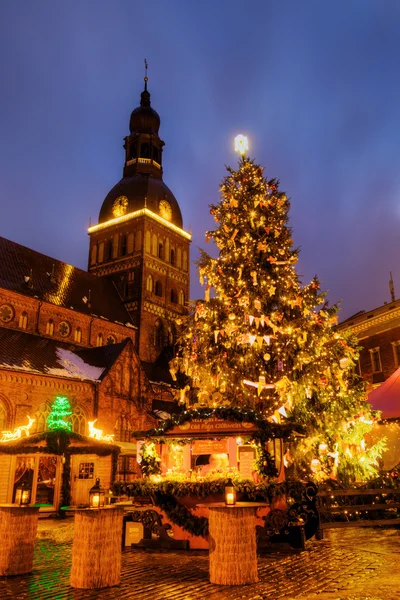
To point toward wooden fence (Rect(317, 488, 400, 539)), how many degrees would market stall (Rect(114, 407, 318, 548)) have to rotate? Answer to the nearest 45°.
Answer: approximately 135° to its left

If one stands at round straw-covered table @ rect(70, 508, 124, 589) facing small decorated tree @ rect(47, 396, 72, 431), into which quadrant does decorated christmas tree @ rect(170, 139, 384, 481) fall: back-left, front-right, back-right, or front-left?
front-right

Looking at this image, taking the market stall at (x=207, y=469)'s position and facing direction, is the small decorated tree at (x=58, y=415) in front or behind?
behind

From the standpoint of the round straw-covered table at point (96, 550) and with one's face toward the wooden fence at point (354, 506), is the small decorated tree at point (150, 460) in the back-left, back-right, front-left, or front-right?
front-left

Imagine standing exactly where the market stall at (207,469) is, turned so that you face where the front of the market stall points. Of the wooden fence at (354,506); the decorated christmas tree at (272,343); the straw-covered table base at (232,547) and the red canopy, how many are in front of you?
1

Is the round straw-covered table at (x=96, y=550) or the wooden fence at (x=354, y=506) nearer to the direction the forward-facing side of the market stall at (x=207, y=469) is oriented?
the round straw-covered table

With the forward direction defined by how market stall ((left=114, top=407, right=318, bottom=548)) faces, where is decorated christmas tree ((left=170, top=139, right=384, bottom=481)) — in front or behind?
behind

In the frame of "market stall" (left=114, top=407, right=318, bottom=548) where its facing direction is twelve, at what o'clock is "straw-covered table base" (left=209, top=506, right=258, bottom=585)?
The straw-covered table base is roughly at 12 o'clock from the market stall.

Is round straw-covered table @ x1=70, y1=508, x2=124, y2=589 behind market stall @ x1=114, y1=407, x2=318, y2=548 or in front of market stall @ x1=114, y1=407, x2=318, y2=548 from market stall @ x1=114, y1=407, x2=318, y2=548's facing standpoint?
in front

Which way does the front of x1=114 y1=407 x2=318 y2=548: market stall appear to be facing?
toward the camera

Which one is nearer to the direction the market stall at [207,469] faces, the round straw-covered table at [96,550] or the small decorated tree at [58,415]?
the round straw-covered table

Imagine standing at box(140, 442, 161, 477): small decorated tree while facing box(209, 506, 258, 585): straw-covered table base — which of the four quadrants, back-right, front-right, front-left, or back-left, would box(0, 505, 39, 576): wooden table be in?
front-right

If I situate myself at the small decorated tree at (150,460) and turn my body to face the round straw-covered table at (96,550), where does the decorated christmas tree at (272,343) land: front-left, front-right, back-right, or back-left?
back-left

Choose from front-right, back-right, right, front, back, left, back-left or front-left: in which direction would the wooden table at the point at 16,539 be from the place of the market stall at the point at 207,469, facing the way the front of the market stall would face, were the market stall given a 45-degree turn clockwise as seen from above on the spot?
front

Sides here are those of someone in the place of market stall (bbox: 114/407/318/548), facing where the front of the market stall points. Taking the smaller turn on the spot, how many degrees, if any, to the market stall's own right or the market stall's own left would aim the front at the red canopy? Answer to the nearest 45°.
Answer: approximately 135° to the market stall's own left
